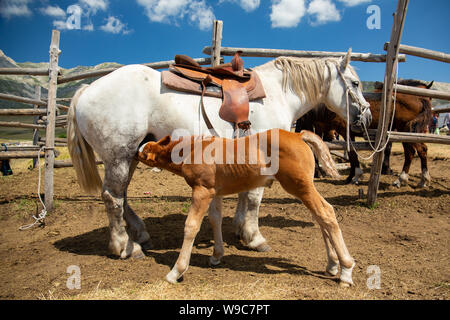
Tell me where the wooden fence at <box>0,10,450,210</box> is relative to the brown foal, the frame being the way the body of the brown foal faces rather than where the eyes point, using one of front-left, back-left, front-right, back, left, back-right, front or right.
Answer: right

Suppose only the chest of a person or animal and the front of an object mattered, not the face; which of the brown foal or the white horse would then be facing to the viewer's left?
the brown foal

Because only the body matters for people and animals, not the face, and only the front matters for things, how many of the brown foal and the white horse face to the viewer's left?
1

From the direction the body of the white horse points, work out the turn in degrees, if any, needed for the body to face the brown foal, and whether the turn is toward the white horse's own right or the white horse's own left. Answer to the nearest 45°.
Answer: approximately 45° to the white horse's own right

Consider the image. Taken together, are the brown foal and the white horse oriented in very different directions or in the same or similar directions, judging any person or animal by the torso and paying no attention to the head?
very different directions

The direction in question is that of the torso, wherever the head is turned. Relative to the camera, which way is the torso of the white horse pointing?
to the viewer's right

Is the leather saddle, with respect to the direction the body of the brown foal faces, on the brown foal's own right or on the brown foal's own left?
on the brown foal's own right

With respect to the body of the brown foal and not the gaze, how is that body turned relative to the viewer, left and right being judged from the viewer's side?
facing to the left of the viewer
